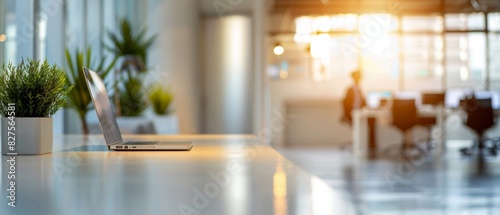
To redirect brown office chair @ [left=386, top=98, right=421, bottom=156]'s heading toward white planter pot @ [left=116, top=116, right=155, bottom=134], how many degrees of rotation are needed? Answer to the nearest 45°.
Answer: approximately 135° to its left

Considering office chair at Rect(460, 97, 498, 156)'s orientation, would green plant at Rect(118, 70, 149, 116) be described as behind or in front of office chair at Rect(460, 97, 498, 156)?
behind

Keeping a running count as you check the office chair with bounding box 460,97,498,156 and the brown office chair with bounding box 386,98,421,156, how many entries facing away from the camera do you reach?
2

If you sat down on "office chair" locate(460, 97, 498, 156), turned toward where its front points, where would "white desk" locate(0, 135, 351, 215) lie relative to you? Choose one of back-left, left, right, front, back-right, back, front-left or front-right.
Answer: back

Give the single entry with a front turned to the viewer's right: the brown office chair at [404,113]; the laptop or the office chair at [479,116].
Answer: the laptop

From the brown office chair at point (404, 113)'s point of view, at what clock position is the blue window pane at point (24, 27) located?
The blue window pane is roughly at 7 o'clock from the brown office chair.

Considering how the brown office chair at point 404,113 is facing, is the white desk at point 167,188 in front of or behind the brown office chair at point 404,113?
behind

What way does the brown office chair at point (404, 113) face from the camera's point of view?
away from the camera

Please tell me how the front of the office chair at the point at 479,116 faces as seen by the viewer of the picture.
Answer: facing away from the viewer

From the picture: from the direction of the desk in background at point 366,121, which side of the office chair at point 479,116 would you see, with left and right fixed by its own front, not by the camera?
left

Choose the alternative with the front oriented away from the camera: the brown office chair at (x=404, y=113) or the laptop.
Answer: the brown office chair

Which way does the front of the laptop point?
to the viewer's right

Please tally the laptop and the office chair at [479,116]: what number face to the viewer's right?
1
